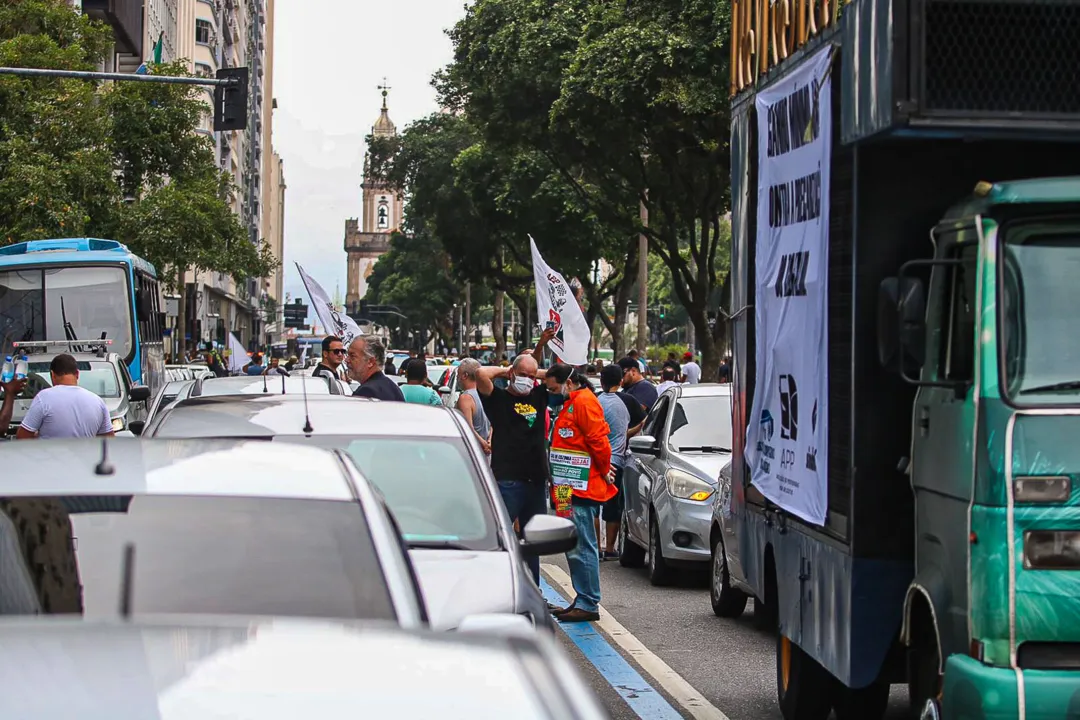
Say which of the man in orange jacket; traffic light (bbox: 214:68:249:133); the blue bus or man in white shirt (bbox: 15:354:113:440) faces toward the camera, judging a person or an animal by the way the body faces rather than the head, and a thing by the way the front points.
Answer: the blue bus

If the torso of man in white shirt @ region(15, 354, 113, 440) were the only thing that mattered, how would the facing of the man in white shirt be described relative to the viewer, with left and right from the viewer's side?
facing away from the viewer

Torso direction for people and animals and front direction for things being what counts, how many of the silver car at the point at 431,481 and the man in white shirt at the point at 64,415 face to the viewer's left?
0

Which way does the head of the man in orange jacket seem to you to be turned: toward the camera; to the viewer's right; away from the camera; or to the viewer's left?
to the viewer's left

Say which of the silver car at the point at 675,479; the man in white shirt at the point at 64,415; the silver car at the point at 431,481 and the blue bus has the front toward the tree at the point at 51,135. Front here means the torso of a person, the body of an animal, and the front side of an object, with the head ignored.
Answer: the man in white shirt

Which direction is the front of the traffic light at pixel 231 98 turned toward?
away from the camera

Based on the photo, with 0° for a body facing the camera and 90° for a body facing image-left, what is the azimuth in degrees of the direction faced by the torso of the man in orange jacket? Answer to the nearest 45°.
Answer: approximately 90°

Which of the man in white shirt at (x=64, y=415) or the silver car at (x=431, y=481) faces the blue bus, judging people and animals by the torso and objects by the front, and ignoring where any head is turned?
the man in white shirt

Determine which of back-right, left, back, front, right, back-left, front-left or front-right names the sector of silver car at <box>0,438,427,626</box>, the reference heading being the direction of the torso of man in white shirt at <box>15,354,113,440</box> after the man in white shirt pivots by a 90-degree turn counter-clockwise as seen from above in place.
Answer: left

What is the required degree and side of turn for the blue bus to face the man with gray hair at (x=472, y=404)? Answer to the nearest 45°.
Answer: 0° — it already faces them
